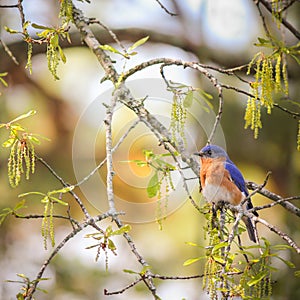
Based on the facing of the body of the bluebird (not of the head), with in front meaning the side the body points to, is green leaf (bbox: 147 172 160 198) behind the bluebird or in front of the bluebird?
in front

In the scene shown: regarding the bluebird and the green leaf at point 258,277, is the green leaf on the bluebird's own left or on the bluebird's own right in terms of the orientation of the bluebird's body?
on the bluebird's own left

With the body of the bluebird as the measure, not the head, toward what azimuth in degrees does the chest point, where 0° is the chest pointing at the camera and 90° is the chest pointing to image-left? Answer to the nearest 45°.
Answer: approximately 45°
